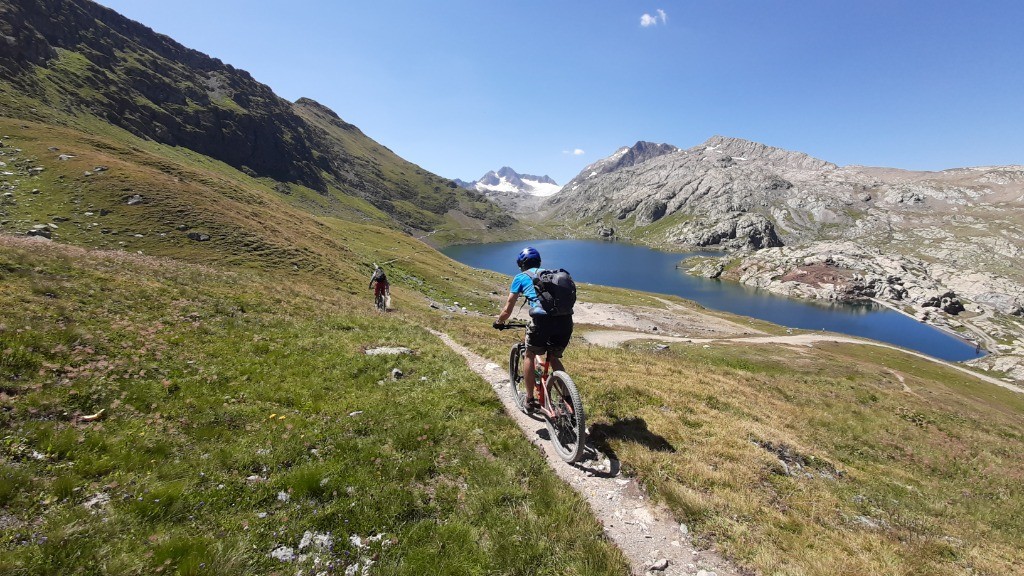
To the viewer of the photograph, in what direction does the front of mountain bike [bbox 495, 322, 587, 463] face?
facing away from the viewer and to the left of the viewer

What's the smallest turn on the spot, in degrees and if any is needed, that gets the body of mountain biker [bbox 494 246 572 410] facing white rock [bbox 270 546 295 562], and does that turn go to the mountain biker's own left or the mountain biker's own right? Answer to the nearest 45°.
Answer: approximately 90° to the mountain biker's own left

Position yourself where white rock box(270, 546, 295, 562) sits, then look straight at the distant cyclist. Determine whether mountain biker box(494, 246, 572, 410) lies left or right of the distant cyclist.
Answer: right

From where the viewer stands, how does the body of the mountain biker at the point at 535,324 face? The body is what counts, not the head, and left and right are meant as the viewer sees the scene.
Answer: facing away from the viewer and to the left of the viewer
